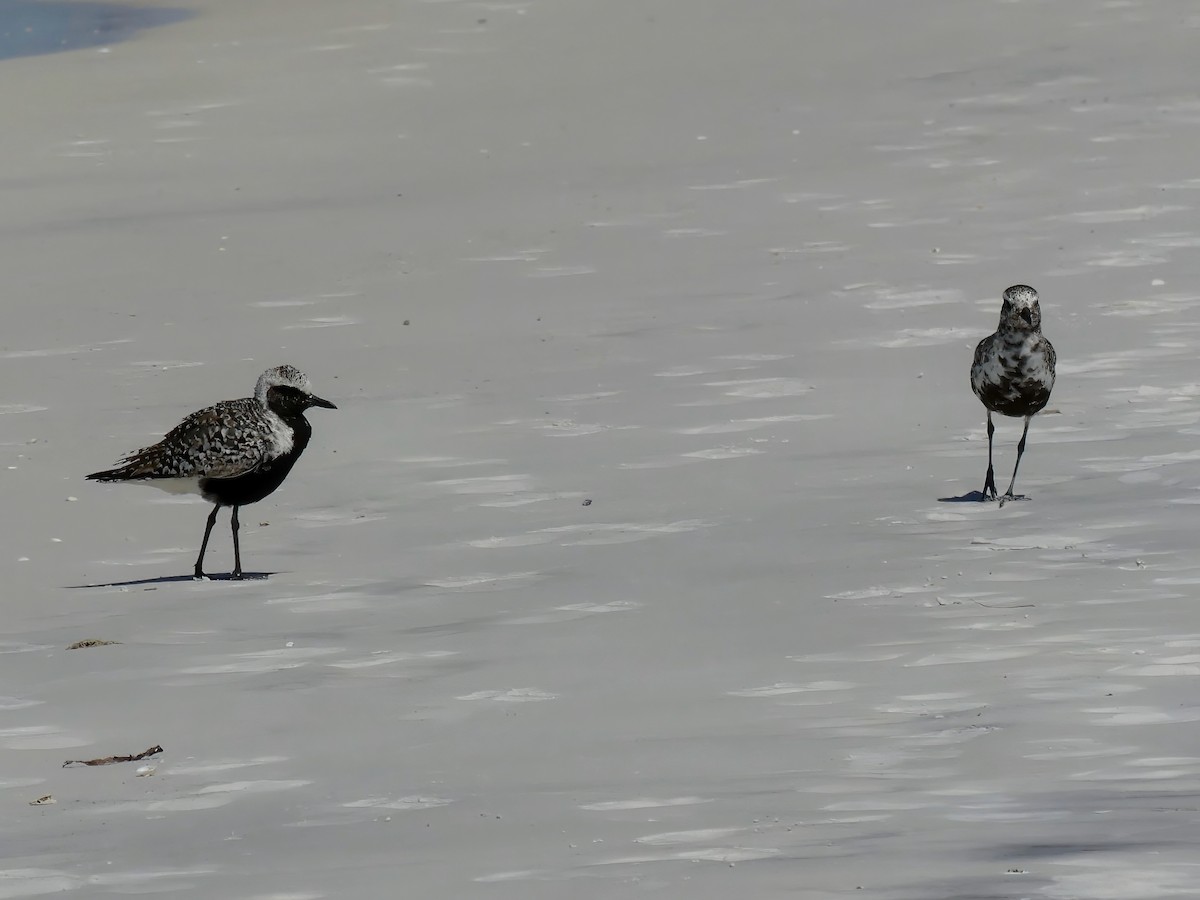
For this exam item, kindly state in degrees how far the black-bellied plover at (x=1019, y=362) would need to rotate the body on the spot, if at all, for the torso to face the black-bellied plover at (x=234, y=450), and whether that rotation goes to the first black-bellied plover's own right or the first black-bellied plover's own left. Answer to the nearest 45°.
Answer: approximately 90° to the first black-bellied plover's own right

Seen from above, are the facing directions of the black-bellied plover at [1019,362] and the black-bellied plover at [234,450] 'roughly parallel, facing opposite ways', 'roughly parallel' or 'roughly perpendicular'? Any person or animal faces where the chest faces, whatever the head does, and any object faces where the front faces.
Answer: roughly perpendicular

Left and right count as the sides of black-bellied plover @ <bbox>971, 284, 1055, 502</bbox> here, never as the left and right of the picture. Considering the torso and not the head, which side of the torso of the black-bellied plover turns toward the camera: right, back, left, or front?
front

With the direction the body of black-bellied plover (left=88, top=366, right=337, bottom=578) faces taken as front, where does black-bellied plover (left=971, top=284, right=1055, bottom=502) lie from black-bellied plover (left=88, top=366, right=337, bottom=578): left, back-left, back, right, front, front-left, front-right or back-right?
front

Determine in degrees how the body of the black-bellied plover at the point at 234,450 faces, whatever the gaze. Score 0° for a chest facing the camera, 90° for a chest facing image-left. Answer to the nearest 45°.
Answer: approximately 270°

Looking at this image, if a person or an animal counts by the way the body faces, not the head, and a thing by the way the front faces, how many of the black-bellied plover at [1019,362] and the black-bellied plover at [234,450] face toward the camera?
1
